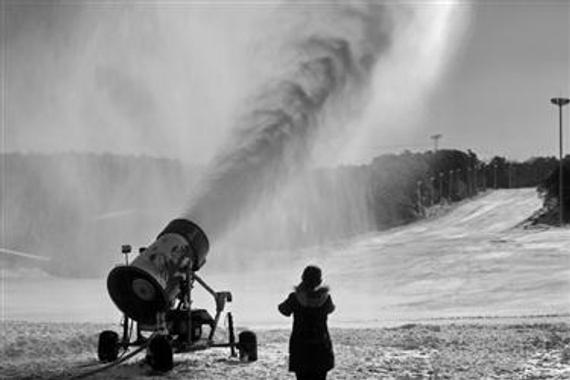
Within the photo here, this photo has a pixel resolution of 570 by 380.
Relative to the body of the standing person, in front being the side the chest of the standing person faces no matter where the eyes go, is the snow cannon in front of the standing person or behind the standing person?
in front

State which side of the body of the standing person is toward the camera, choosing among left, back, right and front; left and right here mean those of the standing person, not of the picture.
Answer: back

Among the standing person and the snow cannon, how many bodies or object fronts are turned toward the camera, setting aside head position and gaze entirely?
0

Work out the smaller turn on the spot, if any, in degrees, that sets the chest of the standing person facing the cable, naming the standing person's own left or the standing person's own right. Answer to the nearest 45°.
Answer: approximately 45° to the standing person's own left

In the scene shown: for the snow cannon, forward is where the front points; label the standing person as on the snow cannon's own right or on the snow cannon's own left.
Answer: on the snow cannon's own right

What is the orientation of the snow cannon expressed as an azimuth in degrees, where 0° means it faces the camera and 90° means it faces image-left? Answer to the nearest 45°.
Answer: approximately 225°
